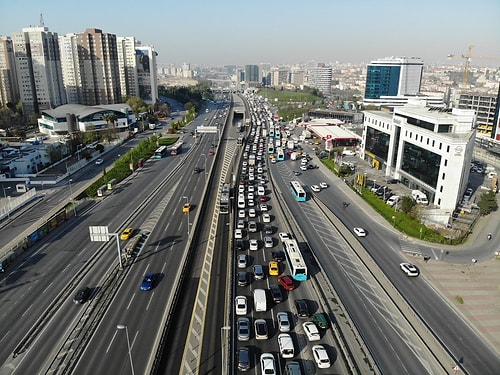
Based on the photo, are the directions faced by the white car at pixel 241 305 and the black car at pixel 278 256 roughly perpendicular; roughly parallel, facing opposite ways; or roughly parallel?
roughly parallel

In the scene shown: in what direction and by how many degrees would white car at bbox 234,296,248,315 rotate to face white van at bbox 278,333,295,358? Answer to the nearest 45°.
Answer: approximately 135° to its right

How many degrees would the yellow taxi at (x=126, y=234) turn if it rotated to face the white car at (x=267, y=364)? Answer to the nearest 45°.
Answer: approximately 45° to its left

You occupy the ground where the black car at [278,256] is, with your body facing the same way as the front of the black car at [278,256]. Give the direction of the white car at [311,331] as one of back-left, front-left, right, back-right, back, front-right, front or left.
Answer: back

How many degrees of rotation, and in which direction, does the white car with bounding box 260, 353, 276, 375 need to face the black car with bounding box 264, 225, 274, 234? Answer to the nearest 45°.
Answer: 0° — it already faces it

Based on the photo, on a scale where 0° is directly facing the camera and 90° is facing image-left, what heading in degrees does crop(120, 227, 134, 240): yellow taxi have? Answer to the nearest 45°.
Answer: approximately 45°

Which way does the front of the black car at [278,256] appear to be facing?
away from the camera

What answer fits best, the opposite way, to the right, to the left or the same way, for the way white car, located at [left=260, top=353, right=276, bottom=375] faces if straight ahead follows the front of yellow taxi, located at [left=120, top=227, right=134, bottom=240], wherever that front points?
the opposite way

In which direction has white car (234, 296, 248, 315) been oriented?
away from the camera

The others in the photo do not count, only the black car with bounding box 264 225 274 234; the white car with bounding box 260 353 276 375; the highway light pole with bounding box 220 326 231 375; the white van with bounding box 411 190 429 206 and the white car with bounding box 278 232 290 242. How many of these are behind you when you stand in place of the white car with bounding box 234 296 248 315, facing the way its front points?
2

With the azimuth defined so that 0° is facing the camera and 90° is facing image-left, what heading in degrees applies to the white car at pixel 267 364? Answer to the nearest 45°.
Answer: approximately 180°

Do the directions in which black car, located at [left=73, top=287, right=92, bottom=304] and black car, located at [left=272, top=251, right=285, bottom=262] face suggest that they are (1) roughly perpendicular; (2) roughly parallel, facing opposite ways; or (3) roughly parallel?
roughly parallel, facing opposite ways

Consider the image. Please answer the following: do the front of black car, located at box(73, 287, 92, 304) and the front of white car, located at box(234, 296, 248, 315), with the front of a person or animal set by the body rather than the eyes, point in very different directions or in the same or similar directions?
very different directions

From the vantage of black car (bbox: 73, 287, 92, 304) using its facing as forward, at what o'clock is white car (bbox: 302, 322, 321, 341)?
The white car is roughly at 9 o'clock from the black car.

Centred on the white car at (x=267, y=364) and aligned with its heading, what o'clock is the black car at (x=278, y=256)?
The black car is roughly at 12 o'clock from the white car.

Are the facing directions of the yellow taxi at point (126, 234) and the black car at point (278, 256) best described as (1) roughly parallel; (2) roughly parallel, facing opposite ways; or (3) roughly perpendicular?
roughly parallel, facing opposite ways

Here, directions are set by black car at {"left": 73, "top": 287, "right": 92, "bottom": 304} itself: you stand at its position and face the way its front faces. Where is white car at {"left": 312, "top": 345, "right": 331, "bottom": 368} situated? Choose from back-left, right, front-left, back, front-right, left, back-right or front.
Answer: left

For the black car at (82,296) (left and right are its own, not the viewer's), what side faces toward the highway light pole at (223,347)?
left

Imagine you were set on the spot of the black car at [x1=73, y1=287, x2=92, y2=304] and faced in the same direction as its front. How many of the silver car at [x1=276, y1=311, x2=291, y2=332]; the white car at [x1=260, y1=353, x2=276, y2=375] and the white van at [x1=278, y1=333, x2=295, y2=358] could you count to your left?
3

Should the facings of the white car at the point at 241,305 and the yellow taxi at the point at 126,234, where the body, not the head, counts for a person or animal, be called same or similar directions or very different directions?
very different directions
